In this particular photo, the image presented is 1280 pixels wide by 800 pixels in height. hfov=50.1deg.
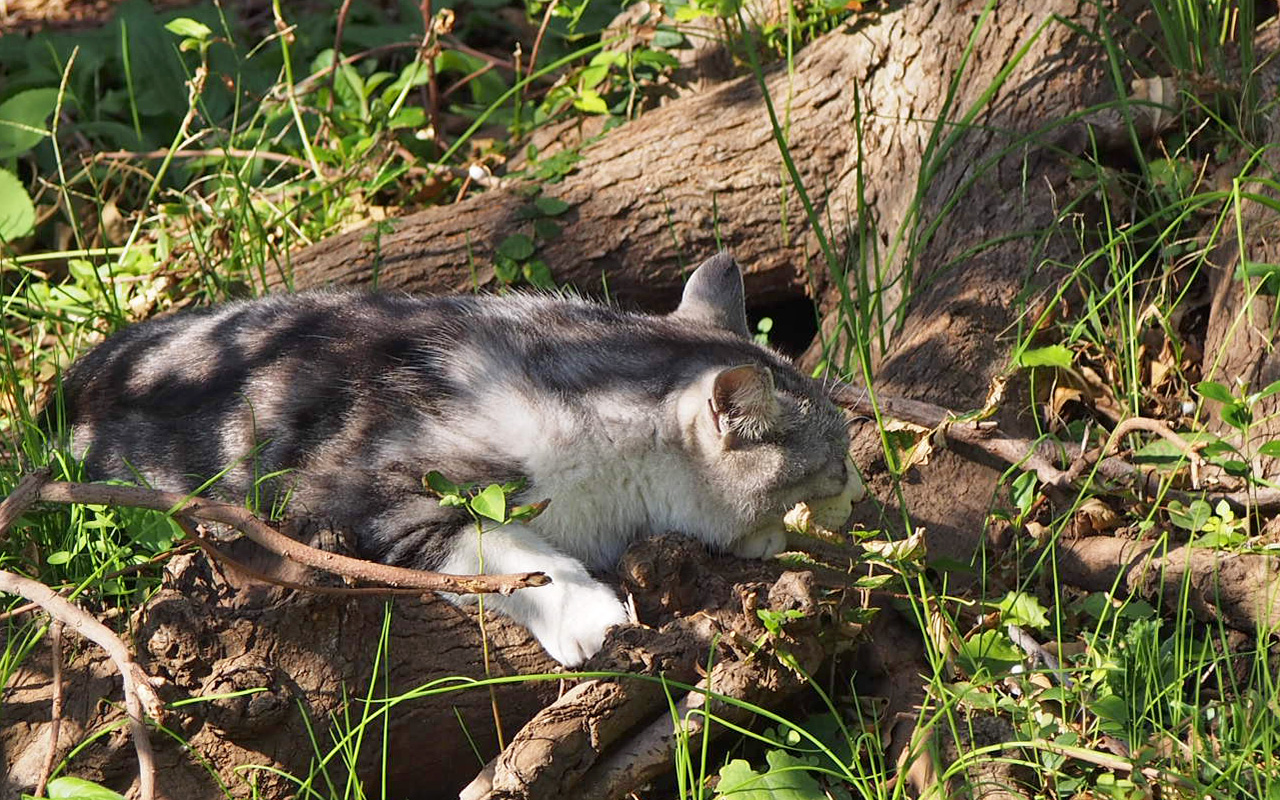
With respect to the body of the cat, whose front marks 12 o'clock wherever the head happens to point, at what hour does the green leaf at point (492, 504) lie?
The green leaf is roughly at 3 o'clock from the cat.

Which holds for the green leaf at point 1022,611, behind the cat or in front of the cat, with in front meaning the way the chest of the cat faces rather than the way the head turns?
in front

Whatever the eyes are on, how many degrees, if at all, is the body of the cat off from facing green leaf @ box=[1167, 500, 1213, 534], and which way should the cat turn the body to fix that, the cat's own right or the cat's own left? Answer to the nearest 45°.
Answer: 0° — it already faces it

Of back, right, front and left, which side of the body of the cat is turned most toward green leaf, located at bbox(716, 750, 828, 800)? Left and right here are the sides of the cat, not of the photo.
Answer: right

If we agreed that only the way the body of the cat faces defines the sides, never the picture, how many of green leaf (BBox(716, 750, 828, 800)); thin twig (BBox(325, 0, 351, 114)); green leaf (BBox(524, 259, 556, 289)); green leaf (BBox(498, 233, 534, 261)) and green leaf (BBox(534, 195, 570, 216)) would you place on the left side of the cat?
4

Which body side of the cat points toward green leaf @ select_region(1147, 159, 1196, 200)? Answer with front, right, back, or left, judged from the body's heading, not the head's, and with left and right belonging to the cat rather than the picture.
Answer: front

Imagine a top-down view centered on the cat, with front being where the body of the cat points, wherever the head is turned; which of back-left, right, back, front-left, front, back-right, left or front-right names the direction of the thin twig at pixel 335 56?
left

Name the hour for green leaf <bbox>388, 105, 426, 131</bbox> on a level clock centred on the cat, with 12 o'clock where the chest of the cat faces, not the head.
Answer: The green leaf is roughly at 9 o'clock from the cat.

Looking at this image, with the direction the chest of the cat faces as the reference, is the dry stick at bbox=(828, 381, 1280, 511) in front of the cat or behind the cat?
in front

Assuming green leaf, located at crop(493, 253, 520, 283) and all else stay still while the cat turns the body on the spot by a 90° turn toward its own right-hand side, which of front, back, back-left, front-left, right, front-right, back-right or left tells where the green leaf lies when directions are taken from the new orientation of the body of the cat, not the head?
back

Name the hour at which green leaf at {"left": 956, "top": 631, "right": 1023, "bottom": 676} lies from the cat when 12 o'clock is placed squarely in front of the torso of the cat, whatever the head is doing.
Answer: The green leaf is roughly at 1 o'clock from the cat.

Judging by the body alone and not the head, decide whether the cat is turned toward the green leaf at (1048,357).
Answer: yes

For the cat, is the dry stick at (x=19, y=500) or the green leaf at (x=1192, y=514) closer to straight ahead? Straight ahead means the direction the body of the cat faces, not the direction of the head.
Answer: the green leaf

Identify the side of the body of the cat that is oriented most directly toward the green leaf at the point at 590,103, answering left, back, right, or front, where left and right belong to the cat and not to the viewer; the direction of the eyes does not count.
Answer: left

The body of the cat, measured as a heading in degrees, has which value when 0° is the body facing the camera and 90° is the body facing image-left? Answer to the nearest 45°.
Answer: approximately 270°
